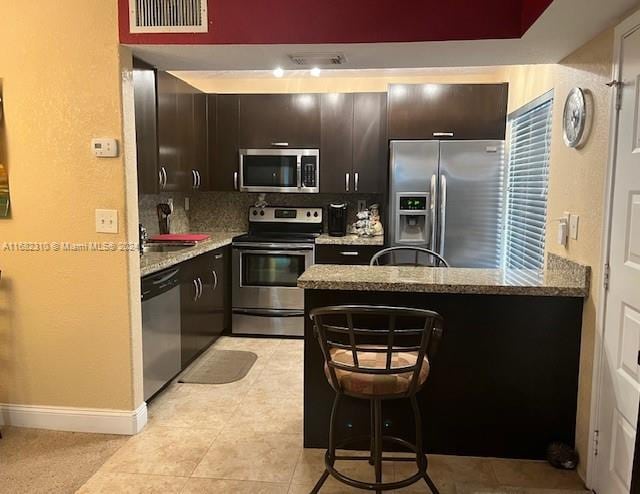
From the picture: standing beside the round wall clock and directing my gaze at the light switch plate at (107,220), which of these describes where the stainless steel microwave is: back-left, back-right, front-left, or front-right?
front-right

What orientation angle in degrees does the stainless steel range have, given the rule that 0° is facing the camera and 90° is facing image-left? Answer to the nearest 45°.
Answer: approximately 0°

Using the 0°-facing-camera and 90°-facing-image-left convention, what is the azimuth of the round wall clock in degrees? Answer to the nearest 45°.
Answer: approximately 45°

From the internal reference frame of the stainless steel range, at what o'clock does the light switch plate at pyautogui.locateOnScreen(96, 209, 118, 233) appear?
The light switch plate is roughly at 1 o'clock from the stainless steel range.

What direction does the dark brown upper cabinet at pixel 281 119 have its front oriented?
toward the camera

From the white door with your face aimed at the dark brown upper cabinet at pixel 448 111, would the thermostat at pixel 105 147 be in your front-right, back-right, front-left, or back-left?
front-left

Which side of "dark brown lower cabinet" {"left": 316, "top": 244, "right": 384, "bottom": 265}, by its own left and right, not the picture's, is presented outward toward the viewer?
front

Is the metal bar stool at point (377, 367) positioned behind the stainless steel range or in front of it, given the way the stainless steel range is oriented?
in front

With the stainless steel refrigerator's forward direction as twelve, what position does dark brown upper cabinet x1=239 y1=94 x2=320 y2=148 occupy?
The dark brown upper cabinet is roughly at 3 o'clock from the stainless steel refrigerator.

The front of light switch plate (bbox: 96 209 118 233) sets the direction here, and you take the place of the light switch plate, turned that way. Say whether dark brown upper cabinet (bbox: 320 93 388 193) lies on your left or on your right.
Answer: on your left

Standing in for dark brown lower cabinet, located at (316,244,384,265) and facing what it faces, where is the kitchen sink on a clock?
The kitchen sink is roughly at 2 o'clock from the dark brown lower cabinet.
